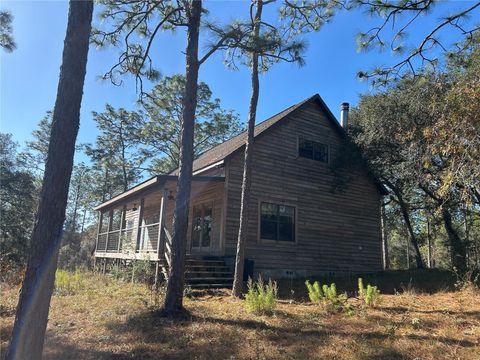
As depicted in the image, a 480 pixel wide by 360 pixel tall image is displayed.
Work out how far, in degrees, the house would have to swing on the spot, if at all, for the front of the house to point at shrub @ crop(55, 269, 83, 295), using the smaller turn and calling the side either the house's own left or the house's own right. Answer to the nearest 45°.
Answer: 0° — it already faces it

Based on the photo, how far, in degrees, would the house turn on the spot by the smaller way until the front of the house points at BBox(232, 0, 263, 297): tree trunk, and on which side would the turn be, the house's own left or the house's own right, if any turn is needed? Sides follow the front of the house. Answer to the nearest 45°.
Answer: approximately 45° to the house's own left

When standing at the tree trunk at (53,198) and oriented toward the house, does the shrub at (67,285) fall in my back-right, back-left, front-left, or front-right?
front-left

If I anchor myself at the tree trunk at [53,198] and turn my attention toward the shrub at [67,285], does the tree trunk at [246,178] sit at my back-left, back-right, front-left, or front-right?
front-right

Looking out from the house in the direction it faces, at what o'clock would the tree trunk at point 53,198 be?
The tree trunk is roughly at 11 o'clock from the house.

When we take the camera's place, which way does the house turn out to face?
facing the viewer and to the left of the viewer

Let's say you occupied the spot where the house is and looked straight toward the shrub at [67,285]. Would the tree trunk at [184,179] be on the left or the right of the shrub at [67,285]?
left

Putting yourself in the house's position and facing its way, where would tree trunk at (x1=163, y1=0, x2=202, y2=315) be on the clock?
The tree trunk is roughly at 11 o'clock from the house.
